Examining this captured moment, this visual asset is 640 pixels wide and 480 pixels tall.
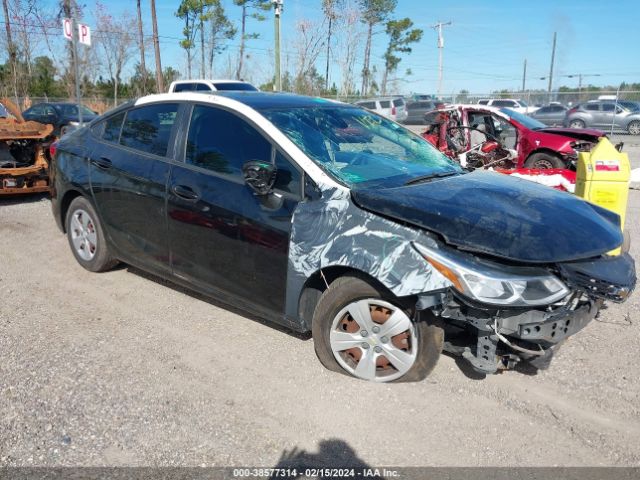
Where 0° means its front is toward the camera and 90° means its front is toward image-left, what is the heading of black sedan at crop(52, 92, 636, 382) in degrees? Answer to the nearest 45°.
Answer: approximately 315°

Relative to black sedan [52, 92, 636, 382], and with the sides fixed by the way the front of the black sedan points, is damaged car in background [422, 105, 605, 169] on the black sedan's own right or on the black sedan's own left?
on the black sedan's own left

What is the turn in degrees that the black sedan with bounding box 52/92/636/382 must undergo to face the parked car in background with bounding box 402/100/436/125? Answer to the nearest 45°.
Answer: approximately 135° to its left

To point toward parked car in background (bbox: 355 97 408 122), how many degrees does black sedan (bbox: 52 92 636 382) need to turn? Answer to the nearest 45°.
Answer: approximately 135° to its left

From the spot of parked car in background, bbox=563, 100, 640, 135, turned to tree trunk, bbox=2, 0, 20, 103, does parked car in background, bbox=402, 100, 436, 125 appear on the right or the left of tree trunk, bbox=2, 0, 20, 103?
right

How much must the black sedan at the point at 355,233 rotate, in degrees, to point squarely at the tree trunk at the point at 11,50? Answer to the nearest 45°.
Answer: approximately 180°

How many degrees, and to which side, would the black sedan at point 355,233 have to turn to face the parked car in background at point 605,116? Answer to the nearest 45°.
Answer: approximately 90° to its left

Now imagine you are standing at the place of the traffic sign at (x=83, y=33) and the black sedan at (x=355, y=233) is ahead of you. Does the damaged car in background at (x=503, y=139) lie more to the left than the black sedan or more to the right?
left

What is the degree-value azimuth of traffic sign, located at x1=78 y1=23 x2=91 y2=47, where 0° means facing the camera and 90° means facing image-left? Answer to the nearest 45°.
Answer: approximately 315°
